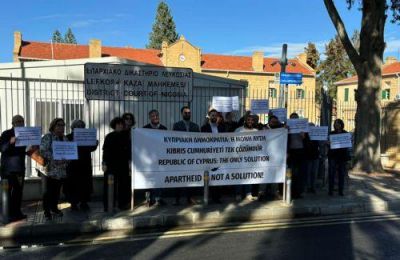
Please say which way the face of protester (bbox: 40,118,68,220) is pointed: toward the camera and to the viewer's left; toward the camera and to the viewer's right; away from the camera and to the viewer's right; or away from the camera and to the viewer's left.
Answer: toward the camera and to the viewer's right

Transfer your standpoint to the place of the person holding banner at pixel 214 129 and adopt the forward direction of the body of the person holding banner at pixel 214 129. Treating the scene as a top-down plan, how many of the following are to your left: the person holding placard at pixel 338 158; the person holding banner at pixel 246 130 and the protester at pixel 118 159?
2

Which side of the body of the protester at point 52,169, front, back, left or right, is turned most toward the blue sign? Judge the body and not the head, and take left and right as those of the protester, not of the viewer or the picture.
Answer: left

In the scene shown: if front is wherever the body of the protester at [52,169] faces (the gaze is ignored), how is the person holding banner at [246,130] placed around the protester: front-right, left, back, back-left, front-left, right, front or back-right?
front-left

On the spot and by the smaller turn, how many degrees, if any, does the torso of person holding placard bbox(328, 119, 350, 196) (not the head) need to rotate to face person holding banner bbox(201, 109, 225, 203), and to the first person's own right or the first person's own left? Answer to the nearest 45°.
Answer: approximately 45° to the first person's own right

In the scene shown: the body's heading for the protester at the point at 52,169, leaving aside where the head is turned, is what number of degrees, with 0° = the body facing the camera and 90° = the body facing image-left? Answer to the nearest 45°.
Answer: approximately 315°

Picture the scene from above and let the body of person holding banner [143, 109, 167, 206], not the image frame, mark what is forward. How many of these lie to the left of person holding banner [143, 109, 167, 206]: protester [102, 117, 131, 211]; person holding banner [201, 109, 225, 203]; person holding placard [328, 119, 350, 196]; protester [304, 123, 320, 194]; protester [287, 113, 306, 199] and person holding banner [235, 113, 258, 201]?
5

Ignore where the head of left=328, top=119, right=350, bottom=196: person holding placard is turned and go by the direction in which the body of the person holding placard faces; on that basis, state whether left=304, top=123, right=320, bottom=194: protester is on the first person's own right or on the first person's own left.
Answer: on the first person's own right

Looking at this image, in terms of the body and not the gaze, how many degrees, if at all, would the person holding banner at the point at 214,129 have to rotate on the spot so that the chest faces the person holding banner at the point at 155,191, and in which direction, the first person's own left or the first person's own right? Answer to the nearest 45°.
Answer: approximately 90° to the first person's own right

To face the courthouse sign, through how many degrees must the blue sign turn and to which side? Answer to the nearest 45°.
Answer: approximately 45° to its right
